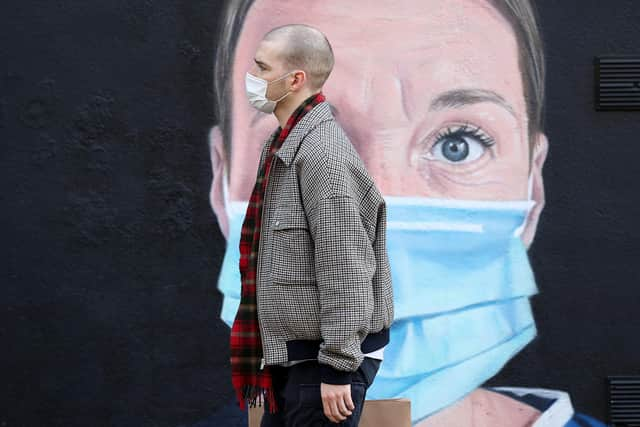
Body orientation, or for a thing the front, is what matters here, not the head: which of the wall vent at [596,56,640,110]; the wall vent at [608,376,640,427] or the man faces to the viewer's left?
the man

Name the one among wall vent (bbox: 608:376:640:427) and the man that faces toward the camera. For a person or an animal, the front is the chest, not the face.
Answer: the wall vent

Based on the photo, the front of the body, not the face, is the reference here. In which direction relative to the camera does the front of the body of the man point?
to the viewer's left

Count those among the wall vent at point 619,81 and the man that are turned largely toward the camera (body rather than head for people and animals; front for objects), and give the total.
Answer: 1

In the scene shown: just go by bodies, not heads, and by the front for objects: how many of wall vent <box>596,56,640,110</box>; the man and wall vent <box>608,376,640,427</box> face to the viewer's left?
1

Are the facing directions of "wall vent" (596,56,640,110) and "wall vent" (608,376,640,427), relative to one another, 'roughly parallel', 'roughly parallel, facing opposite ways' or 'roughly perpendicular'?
roughly parallel

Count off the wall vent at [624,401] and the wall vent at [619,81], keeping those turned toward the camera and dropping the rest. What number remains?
2

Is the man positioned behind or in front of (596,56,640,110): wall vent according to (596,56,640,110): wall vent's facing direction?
in front

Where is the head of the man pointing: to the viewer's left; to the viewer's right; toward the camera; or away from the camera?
to the viewer's left

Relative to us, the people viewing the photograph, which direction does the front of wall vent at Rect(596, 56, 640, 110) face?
facing the viewer

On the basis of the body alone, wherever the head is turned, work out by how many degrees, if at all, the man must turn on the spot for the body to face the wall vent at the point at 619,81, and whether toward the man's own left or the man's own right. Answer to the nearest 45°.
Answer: approximately 135° to the man's own right
